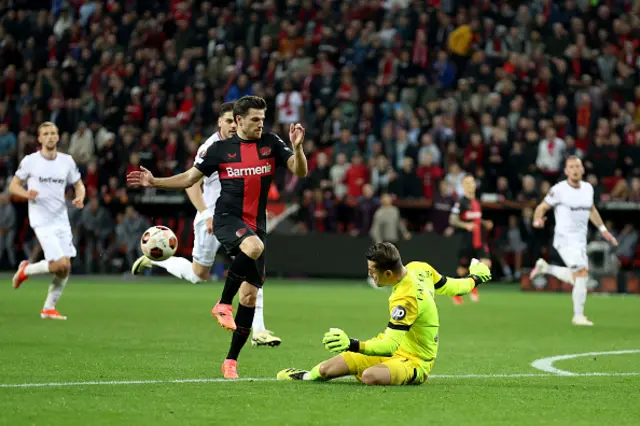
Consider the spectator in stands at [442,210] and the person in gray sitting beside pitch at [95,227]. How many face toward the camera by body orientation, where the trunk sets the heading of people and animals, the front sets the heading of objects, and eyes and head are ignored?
2

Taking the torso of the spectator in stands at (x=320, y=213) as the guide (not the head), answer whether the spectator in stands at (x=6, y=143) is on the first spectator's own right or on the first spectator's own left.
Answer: on the first spectator's own right

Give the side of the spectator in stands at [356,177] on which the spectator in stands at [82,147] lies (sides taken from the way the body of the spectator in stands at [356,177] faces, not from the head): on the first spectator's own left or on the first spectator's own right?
on the first spectator's own right

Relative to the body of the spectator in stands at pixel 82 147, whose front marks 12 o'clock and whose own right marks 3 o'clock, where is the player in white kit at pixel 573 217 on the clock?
The player in white kit is roughly at 11 o'clock from the spectator in stands.

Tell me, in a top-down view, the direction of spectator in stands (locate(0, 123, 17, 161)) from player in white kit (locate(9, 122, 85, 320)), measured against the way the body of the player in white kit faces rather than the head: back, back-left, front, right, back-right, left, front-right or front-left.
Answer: back-left

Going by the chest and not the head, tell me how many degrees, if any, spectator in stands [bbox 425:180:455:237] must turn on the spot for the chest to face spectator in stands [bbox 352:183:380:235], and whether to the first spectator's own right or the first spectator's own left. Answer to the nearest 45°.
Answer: approximately 90° to the first spectator's own right

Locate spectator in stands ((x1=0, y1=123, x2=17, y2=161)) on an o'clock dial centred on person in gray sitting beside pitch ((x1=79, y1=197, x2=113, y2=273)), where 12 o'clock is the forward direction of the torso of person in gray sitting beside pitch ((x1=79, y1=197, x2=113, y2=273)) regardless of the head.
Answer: spectator in stands ((x1=0, y1=123, x2=17, y2=161)) is roughly at 4 o'clock from person in gray sitting beside pitch ((x1=79, y1=197, x2=113, y2=273)).
